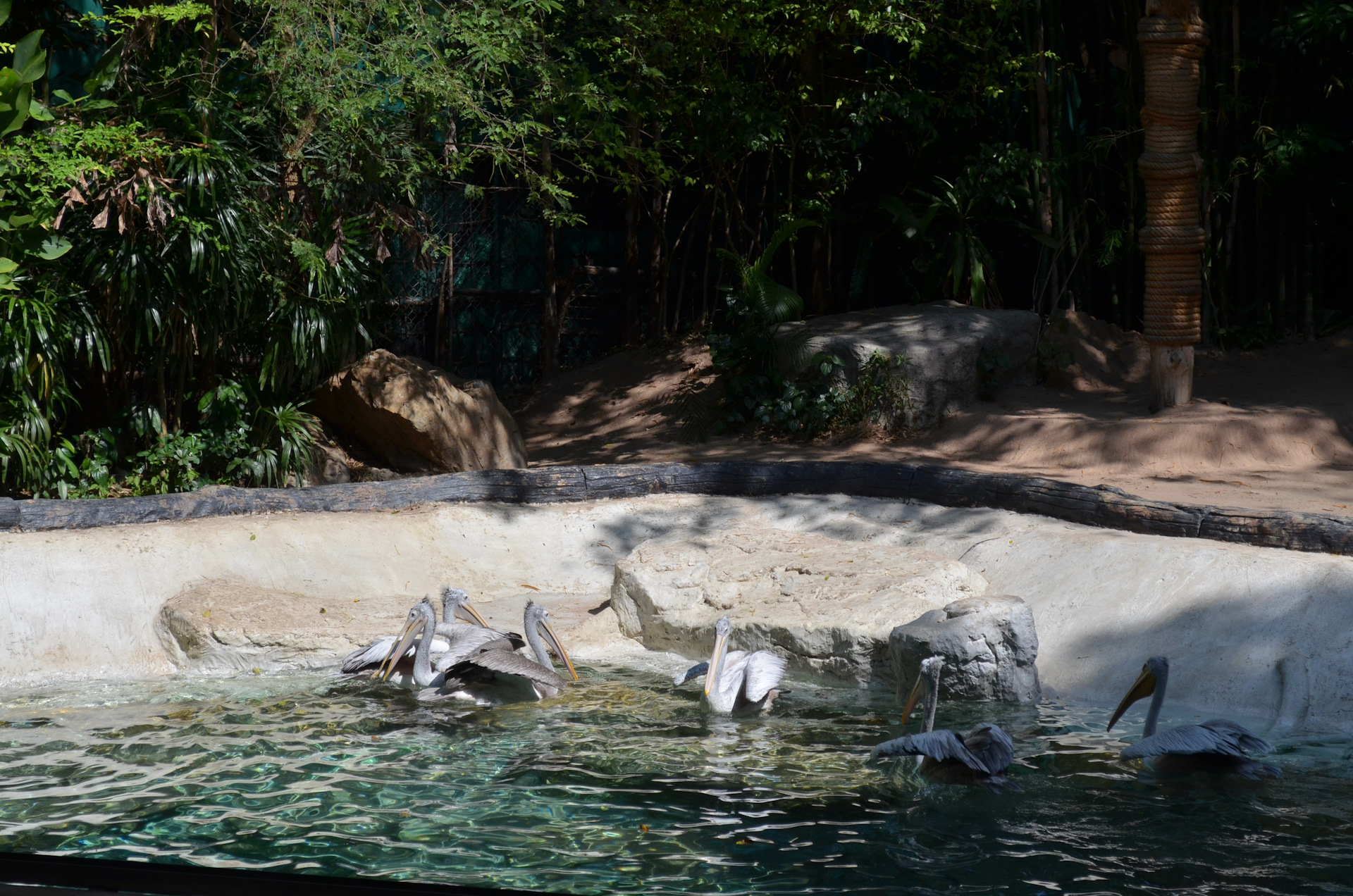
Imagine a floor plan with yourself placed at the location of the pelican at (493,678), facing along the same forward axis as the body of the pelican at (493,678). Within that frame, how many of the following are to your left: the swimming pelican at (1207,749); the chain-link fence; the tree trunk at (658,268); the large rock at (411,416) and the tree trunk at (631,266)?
4

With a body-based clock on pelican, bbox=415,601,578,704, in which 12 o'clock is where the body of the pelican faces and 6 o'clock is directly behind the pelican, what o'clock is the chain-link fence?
The chain-link fence is roughly at 9 o'clock from the pelican.

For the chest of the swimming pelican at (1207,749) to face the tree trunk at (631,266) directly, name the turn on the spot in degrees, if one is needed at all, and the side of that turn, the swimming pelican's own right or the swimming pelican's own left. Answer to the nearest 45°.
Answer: approximately 45° to the swimming pelican's own right

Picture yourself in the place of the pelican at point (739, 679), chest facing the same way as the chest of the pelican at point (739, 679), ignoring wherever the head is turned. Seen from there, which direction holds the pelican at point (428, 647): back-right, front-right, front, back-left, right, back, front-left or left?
front-right

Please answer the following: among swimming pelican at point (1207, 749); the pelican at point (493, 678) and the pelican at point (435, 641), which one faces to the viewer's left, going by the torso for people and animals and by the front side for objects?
the swimming pelican

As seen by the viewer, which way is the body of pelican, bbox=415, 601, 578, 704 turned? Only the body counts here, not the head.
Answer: to the viewer's right

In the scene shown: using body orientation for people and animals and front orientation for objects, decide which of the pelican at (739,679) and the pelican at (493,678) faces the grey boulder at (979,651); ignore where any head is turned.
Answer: the pelican at (493,678)

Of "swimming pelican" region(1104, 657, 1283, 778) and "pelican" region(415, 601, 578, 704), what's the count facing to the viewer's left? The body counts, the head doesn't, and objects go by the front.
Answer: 1

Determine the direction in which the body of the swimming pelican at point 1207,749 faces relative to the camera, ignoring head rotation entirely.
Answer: to the viewer's left
